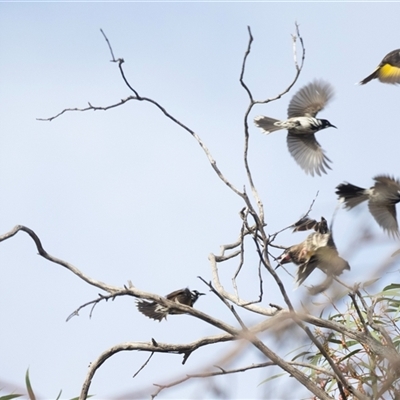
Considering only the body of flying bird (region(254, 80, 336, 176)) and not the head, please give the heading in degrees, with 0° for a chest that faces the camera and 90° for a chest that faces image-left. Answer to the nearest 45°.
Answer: approximately 270°

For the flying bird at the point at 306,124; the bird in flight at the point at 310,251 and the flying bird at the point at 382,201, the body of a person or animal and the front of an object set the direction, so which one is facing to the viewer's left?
the bird in flight

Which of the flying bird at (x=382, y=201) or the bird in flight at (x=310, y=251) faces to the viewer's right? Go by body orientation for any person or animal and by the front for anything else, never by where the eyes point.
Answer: the flying bird

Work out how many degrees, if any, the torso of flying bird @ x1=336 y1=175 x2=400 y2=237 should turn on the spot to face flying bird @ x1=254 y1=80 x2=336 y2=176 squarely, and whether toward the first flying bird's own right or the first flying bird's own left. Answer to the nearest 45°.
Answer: approximately 180°

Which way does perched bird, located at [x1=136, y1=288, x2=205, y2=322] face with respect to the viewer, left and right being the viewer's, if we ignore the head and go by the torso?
facing to the right of the viewer

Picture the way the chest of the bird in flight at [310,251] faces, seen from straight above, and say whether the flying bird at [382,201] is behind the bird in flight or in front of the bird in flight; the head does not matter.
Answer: behind

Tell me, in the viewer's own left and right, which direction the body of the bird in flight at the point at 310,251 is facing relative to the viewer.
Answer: facing to the left of the viewer

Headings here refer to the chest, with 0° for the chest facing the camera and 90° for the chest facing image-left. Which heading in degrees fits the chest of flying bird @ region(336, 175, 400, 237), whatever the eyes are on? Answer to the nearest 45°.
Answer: approximately 270°

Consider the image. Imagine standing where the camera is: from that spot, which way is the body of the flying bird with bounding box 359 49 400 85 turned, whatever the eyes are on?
to the viewer's right
